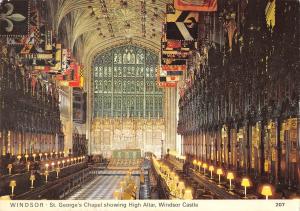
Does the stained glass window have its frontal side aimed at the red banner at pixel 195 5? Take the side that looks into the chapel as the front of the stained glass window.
yes

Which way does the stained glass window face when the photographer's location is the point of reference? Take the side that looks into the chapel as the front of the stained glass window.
facing the viewer

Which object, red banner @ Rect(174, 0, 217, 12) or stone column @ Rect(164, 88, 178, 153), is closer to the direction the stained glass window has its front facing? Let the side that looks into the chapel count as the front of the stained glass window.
the red banner

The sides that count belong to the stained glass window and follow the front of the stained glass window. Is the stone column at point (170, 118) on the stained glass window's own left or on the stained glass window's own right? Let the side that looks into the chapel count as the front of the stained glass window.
on the stained glass window's own left
